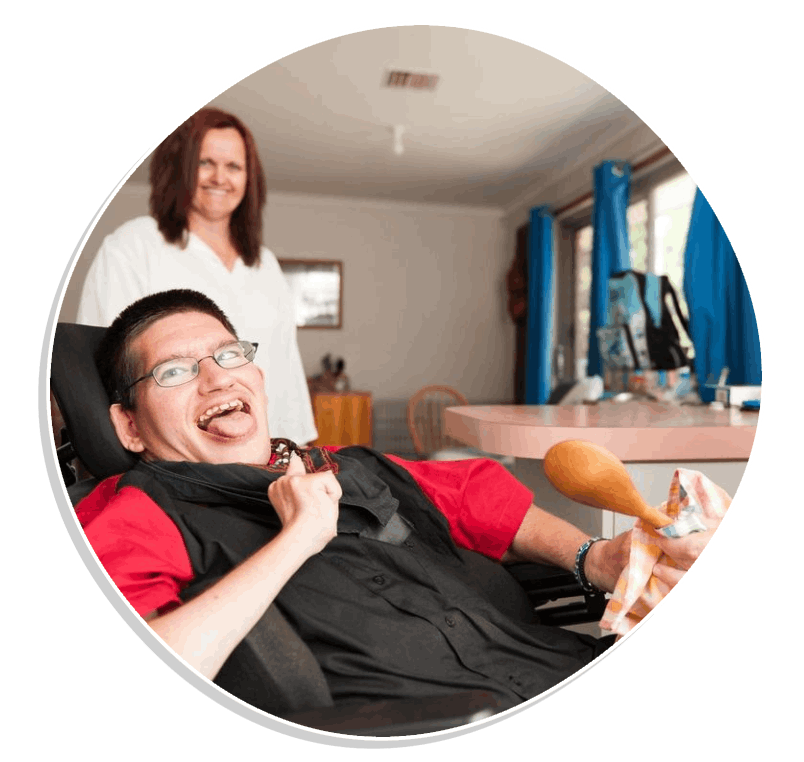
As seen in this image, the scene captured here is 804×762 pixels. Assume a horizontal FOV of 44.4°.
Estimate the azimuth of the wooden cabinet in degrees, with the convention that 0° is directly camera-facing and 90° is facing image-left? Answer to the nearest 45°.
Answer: approximately 0°

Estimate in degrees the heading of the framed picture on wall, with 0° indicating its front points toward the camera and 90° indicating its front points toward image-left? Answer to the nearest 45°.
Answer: approximately 0°

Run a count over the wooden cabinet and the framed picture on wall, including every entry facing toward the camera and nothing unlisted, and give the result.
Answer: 2
